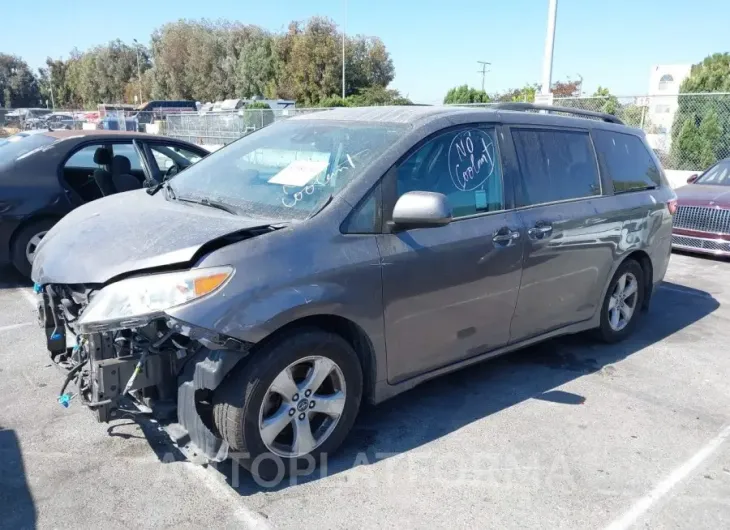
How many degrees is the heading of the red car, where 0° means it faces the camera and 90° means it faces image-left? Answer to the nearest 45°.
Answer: approximately 45°

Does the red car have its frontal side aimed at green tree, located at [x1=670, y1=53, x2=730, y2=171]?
no

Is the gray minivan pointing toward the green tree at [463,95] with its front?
no

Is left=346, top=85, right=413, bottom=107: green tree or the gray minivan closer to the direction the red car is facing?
the gray minivan

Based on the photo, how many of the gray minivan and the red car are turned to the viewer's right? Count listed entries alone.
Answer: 0

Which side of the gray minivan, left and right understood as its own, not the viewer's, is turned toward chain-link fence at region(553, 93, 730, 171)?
back

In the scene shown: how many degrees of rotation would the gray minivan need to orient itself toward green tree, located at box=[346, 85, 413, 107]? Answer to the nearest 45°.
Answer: approximately 135° to its right

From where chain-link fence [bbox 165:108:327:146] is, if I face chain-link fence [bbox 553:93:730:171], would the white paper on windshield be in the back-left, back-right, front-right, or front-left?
front-right

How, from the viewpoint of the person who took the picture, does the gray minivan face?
facing the viewer and to the left of the viewer

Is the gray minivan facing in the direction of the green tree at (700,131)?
no

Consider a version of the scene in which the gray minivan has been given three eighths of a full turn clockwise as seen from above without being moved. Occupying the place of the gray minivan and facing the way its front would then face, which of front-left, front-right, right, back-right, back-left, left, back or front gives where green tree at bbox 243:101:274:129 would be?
front

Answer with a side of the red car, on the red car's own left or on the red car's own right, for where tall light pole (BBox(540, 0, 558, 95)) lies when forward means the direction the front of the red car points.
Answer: on the red car's own right

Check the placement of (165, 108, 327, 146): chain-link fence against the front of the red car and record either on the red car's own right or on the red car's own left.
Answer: on the red car's own right

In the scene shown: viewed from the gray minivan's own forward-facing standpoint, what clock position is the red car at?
The red car is roughly at 6 o'clock from the gray minivan.
